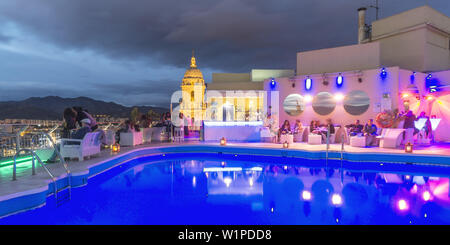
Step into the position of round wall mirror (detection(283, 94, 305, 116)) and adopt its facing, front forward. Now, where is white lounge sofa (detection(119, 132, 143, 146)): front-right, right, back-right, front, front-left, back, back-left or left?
front-right

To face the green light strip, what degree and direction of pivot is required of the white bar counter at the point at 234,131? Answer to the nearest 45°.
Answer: approximately 45° to its right

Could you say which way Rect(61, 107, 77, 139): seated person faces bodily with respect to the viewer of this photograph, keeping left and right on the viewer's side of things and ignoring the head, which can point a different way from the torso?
facing away from the viewer and to the left of the viewer

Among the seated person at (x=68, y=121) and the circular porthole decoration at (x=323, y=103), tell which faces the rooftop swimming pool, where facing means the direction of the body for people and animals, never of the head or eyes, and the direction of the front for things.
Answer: the circular porthole decoration

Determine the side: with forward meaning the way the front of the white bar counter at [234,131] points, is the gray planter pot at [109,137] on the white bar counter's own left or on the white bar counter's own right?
on the white bar counter's own right

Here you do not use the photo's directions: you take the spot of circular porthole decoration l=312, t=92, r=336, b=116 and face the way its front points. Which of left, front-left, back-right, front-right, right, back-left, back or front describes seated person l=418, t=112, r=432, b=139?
left

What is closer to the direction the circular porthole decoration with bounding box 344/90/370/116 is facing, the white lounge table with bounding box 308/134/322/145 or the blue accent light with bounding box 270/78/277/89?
the white lounge table
